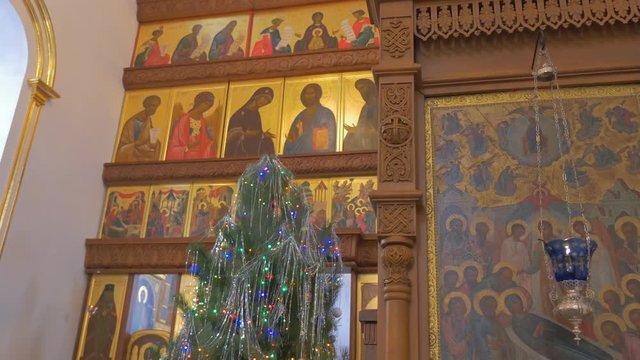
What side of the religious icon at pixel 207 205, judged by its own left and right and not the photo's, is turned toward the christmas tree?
front

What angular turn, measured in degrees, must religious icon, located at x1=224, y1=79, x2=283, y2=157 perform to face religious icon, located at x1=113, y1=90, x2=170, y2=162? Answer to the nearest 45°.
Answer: approximately 90° to its right

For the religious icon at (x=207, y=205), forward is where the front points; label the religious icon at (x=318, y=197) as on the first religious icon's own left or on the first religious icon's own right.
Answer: on the first religious icon's own left

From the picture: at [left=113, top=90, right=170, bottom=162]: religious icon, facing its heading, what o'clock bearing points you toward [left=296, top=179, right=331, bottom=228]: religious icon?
[left=296, top=179, right=331, bottom=228]: religious icon is roughly at 10 o'clock from [left=113, top=90, right=170, bottom=162]: religious icon.

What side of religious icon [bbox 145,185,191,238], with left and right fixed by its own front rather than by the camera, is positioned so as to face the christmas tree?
front

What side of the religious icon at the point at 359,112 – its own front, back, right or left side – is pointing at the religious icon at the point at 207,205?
right

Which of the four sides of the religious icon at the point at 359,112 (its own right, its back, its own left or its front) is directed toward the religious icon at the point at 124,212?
right
